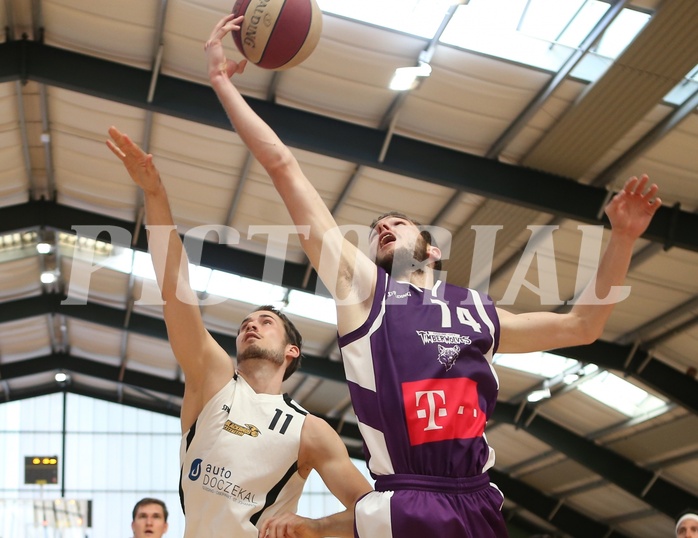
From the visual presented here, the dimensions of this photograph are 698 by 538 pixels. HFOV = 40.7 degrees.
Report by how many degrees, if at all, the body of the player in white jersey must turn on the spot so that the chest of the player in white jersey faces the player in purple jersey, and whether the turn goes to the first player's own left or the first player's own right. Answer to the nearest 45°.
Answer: approximately 90° to the first player's own left

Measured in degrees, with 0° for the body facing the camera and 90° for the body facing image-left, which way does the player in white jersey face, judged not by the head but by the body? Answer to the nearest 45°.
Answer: approximately 45°

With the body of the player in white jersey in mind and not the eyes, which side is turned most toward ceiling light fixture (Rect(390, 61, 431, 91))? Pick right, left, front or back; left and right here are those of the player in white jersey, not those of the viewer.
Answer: back
